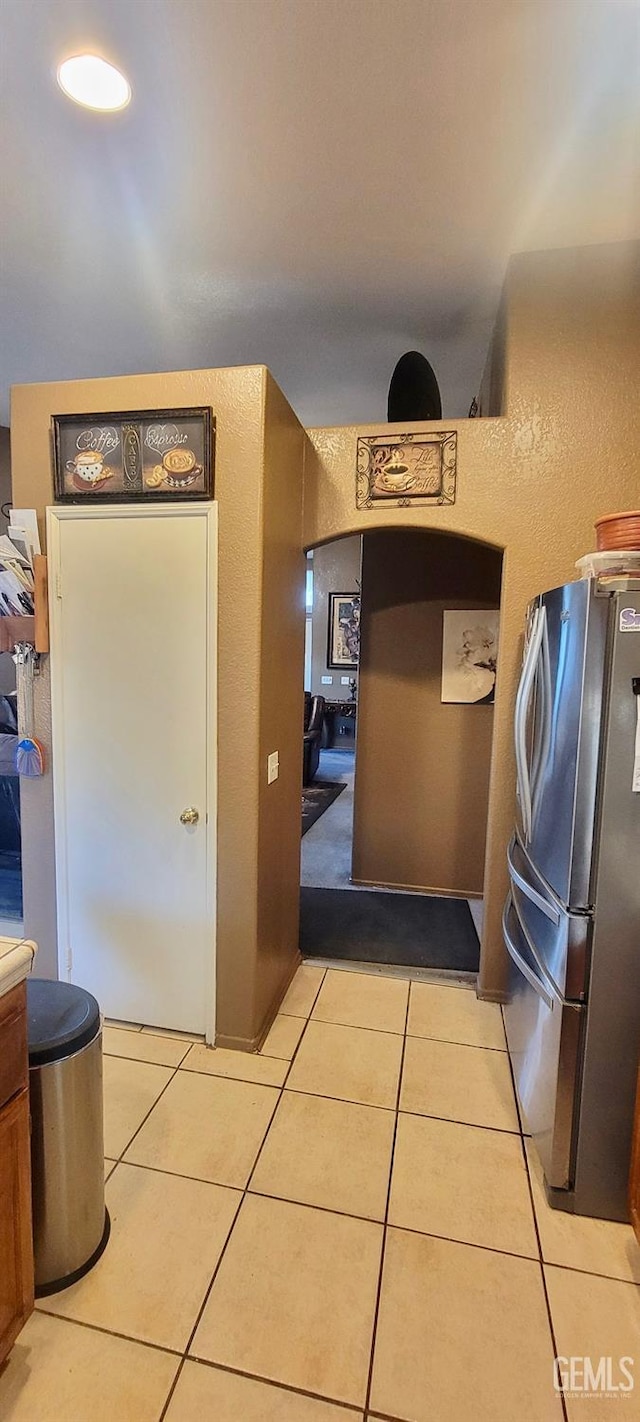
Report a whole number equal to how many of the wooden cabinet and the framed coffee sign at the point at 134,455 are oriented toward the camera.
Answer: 1

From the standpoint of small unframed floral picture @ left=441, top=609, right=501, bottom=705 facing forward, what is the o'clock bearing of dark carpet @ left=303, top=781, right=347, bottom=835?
The dark carpet is roughly at 5 o'clock from the small unframed floral picture.

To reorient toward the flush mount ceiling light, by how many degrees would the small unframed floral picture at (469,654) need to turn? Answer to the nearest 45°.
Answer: approximately 45° to its right

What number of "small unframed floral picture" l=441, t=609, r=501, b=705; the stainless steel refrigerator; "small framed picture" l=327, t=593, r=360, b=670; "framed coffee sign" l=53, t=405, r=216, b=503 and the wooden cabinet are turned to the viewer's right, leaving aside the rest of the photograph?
1

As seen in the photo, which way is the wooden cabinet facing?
to the viewer's right

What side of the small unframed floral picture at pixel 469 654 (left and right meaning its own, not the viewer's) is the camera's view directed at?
front

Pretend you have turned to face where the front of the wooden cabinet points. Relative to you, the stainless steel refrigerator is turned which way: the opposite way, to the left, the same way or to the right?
the opposite way

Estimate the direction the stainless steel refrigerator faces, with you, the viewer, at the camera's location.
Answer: facing the viewer and to the left of the viewer

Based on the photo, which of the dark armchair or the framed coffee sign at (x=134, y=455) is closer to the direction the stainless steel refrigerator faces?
the framed coffee sign

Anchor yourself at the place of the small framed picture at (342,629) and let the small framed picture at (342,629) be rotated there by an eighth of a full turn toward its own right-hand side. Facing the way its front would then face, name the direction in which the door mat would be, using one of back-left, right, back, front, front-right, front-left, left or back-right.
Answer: front-left

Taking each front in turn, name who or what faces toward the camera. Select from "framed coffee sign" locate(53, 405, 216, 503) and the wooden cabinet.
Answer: the framed coffee sign

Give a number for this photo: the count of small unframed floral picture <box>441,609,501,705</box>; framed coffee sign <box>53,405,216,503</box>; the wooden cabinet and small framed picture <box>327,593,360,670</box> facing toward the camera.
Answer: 3

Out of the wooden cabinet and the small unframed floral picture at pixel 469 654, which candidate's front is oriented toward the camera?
the small unframed floral picture

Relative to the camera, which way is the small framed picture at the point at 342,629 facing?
toward the camera
